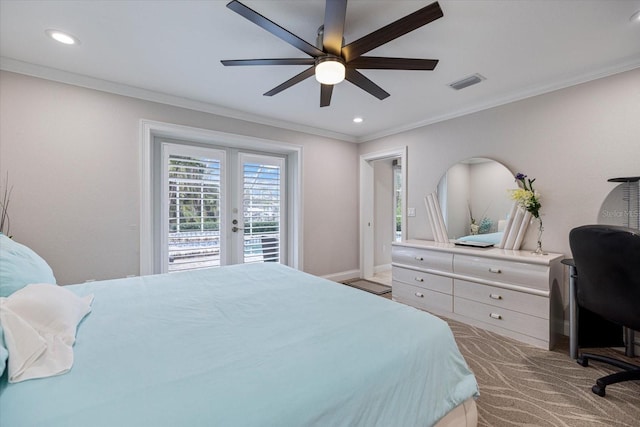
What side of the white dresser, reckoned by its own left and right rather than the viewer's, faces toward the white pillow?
front

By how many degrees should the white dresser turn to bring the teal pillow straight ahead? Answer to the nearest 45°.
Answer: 0° — it already faces it

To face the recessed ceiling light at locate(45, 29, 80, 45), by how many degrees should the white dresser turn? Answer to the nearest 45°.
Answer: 0° — it already faces it

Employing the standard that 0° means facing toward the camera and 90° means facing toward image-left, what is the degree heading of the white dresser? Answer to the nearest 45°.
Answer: approximately 45°

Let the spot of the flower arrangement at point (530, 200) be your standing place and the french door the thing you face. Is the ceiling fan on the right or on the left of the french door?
left

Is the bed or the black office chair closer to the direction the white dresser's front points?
the bed

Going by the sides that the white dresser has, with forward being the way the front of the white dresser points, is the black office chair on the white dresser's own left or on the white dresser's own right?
on the white dresser's own left

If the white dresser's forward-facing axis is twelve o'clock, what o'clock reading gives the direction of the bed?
The bed is roughly at 11 o'clock from the white dresser.

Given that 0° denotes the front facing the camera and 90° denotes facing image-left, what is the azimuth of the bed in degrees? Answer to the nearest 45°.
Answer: approximately 225°
